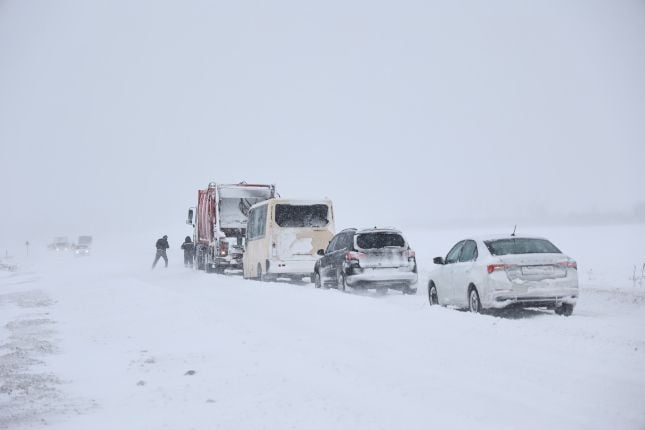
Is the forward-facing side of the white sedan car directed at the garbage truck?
yes

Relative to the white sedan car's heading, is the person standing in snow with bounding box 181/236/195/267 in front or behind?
in front

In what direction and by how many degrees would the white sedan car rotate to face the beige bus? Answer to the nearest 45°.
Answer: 0° — it already faces it

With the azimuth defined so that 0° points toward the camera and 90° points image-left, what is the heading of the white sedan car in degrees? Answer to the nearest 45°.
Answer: approximately 135°

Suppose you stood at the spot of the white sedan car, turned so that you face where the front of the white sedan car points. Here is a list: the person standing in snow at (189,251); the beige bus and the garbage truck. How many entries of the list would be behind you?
0
